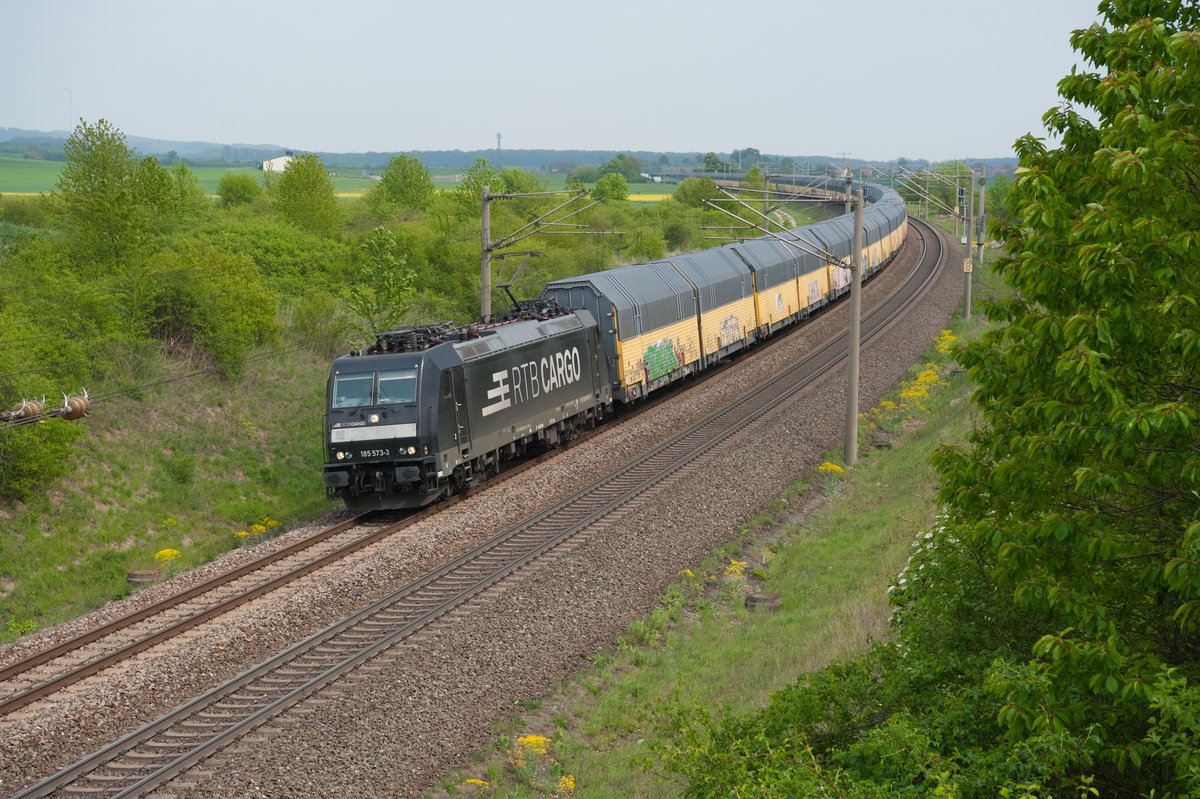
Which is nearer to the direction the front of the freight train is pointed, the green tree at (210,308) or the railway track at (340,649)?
the railway track

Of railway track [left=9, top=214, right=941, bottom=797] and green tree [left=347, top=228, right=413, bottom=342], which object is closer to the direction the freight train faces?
the railway track

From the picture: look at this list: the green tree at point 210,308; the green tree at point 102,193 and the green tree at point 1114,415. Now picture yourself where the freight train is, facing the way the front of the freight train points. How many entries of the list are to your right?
2

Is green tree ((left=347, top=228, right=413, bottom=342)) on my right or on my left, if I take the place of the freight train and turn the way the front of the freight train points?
on my right

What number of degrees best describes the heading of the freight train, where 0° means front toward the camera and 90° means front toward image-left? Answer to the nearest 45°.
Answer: approximately 45°

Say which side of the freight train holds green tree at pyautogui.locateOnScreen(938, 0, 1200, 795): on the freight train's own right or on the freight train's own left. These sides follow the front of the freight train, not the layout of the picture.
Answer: on the freight train's own left

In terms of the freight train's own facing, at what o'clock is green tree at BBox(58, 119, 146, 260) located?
The green tree is roughly at 3 o'clock from the freight train.

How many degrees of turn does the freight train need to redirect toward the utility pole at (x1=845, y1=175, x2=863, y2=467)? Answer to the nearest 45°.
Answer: approximately 135° to its left

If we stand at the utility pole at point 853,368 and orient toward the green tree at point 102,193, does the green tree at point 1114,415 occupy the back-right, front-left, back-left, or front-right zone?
back-left

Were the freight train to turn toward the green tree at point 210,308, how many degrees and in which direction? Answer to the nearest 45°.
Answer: approximately 90° to its right
